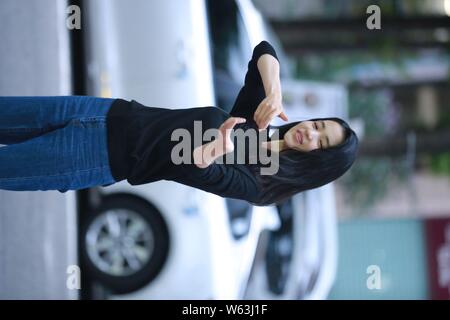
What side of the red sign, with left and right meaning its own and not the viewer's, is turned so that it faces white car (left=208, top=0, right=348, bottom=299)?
front

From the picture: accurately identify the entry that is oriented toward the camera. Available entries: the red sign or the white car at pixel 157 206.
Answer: the red sign

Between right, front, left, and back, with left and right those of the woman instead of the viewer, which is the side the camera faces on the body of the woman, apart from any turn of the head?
front

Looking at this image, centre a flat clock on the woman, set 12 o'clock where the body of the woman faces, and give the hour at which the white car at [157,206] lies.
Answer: The white car is roughly at 6 o'clock from the woman.

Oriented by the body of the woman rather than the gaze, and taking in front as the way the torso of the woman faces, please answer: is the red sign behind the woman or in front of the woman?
behind

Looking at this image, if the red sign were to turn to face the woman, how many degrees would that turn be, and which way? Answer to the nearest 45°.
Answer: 0° — it already faces them

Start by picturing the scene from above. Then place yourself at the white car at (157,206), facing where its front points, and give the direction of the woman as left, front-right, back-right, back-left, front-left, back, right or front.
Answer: left

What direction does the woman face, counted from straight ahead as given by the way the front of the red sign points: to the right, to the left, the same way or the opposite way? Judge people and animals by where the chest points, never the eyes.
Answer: the same way

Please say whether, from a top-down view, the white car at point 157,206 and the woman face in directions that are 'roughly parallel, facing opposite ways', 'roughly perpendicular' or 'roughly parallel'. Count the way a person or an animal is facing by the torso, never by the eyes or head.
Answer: roughly perpendicular

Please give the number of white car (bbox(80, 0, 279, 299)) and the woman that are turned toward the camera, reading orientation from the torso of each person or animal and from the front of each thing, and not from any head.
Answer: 1

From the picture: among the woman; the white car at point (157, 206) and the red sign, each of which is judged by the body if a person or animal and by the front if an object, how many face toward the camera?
2

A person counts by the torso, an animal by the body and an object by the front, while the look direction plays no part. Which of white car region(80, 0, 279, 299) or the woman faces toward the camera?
the woman

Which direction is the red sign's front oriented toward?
toward the camera
